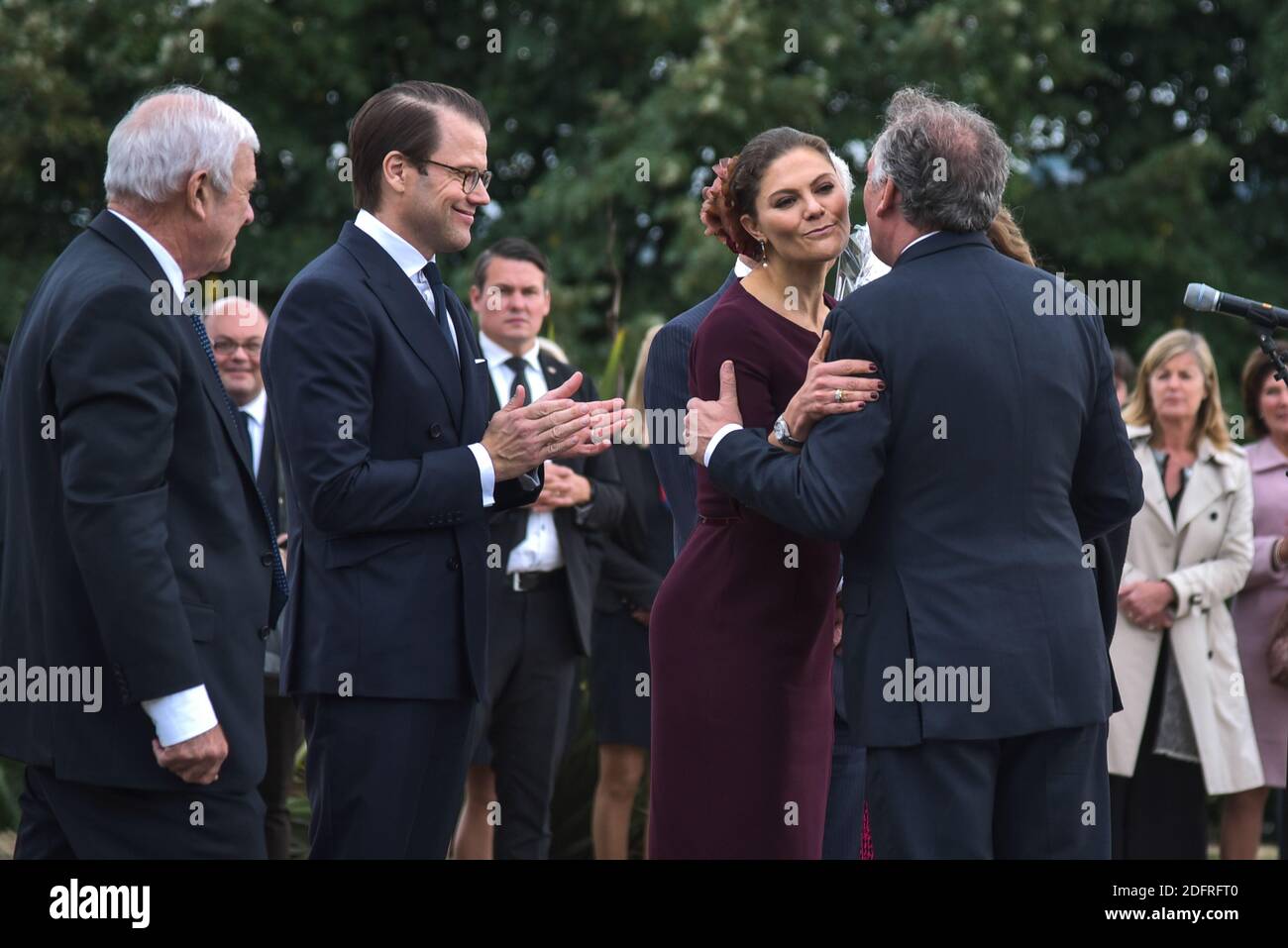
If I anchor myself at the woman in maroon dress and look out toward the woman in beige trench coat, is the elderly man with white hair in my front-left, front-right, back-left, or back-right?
back-left

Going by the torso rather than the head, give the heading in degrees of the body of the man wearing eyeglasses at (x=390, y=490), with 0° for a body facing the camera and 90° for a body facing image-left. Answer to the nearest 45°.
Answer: approximately 270°

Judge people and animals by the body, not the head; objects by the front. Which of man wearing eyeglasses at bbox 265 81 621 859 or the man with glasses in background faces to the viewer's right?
the man wearing eyeglasses

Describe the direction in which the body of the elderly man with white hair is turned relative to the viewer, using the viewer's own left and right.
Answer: facing to the right of the viewer

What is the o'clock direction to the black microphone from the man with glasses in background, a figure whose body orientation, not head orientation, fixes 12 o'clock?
The black microphone is roughly at 11 o'clock from the man with glasses in background.

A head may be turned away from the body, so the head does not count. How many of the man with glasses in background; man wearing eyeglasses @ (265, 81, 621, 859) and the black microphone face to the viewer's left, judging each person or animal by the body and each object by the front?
1

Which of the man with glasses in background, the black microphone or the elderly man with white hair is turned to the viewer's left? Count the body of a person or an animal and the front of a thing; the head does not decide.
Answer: the black microphone

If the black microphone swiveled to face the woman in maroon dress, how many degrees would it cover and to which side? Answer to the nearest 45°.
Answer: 0° — it already faces them

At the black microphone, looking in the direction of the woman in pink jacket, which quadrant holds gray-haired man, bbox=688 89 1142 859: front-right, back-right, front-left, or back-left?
back-left

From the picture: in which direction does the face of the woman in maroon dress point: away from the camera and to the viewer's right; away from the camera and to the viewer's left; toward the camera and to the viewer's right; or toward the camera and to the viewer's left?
toward the camera and to the viewer's right

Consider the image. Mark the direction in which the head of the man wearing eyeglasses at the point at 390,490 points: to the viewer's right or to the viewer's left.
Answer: to the viewer's right

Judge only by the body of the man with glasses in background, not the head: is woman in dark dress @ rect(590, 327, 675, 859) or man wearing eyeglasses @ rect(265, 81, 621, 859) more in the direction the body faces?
the man wearing eyeglasses

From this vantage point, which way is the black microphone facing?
to the viewer's left

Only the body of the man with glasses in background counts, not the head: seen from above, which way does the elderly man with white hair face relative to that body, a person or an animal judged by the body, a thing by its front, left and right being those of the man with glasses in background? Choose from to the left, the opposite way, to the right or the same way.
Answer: to the left
